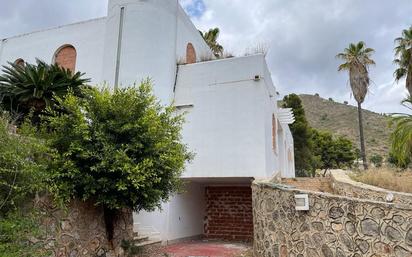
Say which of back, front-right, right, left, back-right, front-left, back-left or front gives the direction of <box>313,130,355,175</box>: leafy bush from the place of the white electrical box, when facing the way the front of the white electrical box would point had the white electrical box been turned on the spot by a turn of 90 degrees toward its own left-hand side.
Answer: left

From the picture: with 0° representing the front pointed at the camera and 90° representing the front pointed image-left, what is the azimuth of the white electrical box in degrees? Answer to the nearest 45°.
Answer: approximately 0°

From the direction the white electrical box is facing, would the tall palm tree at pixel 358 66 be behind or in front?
behind

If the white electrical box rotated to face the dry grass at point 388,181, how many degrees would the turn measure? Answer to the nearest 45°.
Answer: approximately 135° to its left

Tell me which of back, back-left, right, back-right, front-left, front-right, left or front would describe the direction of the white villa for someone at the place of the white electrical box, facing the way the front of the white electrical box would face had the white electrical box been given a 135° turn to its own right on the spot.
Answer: front

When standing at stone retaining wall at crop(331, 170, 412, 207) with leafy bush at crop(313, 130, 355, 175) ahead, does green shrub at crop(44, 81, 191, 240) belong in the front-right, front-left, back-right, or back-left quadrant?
back-left

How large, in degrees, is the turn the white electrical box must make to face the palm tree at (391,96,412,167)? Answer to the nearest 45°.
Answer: approximately 135° to its left

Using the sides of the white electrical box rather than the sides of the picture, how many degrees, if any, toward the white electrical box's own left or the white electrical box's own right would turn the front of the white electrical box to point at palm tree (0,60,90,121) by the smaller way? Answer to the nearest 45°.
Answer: approximately 90° to the white electrical box's own right

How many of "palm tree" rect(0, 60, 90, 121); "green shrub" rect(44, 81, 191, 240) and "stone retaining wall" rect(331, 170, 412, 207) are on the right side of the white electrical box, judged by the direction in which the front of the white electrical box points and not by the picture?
2

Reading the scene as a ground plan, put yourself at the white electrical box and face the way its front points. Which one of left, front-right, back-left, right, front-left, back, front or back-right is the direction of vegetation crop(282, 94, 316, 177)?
back

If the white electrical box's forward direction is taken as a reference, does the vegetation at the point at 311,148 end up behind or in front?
behind
